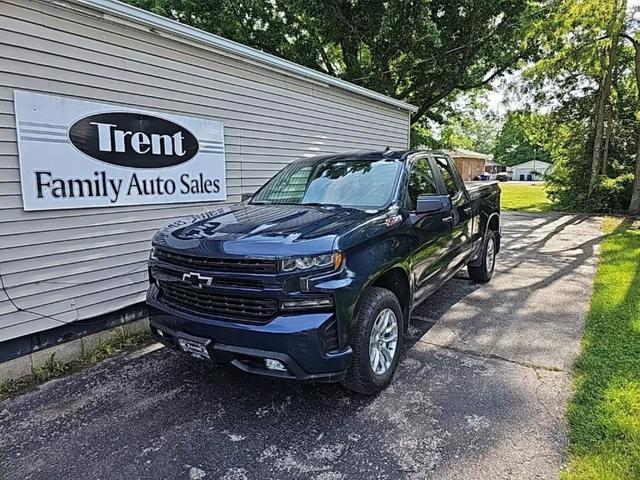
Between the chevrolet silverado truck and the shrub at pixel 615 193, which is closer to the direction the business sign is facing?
the chevrolet silverado truck

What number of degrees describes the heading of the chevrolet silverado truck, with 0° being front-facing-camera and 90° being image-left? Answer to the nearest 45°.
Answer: approximately 45°

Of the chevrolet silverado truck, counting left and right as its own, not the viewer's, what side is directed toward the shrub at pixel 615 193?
back

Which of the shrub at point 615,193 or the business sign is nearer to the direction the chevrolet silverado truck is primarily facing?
the business sign

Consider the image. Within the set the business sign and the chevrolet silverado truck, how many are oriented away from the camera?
0

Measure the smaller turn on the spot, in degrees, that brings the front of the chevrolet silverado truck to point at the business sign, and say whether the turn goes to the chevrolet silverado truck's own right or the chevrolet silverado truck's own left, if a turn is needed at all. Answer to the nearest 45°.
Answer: approximately 90° to the chevrolet silverado truck's own right

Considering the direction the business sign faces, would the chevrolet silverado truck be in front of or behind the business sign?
in front

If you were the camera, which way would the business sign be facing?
facing the viewer and to the right of the viewer

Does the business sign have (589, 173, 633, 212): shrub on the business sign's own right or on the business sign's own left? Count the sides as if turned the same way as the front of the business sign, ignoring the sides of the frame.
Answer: on the business sign's own left
